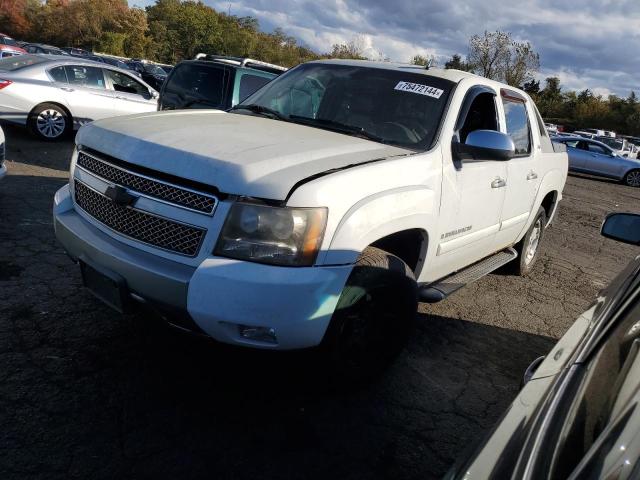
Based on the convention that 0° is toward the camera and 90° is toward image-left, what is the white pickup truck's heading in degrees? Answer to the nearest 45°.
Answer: approximately 45°

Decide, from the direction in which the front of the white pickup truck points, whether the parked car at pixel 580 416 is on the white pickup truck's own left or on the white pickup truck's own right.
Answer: on the white pickup truck's own left

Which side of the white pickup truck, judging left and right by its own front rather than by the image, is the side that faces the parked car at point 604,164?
back
